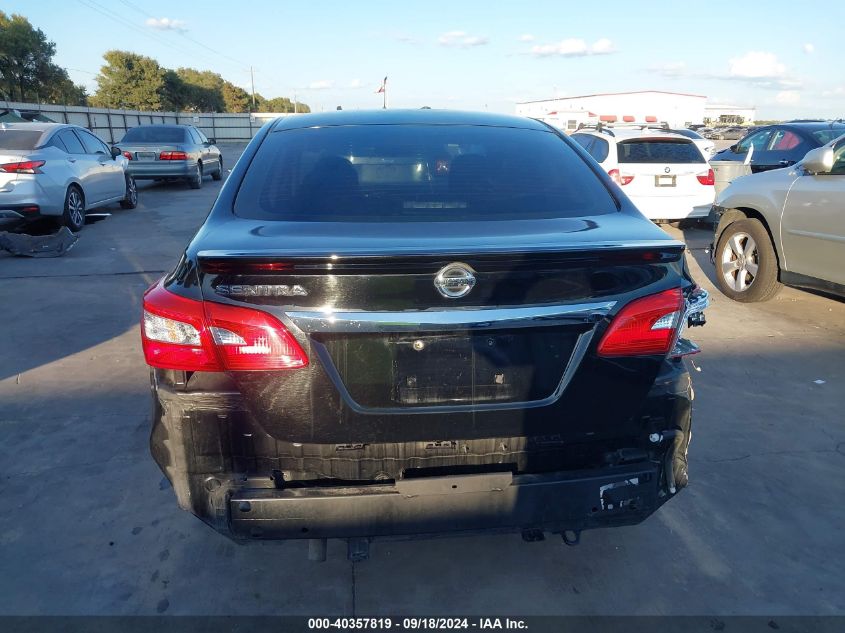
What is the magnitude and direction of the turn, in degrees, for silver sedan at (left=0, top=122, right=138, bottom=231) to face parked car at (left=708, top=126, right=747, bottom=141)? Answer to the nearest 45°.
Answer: approximately 45° to its right

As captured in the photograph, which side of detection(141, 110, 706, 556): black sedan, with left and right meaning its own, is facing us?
back

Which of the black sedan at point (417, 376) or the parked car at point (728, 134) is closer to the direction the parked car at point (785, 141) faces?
the parked car

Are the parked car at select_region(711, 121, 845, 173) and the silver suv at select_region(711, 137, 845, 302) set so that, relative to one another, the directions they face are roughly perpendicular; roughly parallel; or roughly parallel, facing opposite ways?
roughly parallel

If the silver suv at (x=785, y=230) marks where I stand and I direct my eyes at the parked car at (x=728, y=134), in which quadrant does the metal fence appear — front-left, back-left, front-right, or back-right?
front-left

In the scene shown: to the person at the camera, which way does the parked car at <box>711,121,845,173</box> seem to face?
facing away from the viewer and to the left of the viewer

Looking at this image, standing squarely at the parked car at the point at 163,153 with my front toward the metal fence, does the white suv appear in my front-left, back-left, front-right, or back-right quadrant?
back-right

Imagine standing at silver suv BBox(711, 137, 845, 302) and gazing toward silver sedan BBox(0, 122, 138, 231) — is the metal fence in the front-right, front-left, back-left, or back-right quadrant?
front-right

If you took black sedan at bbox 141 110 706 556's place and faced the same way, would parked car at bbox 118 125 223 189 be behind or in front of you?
in front

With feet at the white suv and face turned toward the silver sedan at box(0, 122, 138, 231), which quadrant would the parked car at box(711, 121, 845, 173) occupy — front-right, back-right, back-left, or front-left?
back-right

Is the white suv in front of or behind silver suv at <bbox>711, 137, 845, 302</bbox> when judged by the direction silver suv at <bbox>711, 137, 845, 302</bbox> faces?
in front

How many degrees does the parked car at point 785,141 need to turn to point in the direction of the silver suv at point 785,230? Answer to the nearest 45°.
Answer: approximately 135° to its left

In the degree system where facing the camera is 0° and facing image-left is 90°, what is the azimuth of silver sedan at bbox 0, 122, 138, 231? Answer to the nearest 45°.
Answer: approximately 225°

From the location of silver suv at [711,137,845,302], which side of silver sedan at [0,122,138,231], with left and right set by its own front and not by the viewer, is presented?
right

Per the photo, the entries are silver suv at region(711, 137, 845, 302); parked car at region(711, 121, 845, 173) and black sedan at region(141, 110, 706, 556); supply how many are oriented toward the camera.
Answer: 0

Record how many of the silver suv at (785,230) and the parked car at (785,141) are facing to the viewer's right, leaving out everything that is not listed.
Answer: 0

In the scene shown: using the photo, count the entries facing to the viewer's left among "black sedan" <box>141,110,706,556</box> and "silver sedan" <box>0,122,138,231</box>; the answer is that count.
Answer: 0
